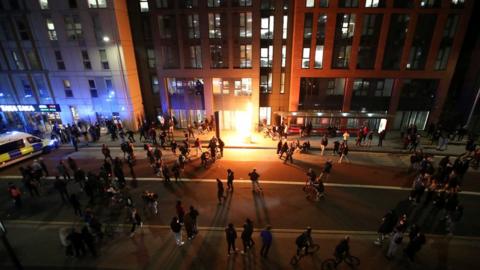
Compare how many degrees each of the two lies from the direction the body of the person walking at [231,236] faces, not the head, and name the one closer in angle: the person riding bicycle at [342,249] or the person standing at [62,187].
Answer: the person standing

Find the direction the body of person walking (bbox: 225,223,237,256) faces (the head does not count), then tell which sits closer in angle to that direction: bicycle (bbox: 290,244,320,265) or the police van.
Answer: the police van

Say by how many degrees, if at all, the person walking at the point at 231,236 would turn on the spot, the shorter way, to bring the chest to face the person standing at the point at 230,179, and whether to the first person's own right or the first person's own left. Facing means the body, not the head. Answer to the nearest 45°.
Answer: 0° — they already face them

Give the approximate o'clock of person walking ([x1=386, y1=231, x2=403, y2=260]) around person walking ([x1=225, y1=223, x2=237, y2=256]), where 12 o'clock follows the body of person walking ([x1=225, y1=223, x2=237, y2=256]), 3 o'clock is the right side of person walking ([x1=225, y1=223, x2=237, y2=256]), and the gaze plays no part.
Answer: person walking ([x1=386, y1=231, x2=403, y2=260]) is roughly at 3 o'clock from person walking ([x1=225, y1=223, x2=237, y2=256]).

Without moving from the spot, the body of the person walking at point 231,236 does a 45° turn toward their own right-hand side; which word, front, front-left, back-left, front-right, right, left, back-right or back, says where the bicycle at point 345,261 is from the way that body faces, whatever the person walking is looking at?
front-right

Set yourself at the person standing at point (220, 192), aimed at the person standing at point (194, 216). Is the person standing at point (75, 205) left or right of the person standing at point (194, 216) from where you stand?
right

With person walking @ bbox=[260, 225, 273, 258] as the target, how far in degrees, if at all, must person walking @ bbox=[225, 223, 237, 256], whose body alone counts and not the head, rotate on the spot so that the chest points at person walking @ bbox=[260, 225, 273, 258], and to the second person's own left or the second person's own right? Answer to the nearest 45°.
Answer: approximately 90° to the second person's own right

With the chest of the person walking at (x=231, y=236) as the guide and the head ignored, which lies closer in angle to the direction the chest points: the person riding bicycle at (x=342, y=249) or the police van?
the police van

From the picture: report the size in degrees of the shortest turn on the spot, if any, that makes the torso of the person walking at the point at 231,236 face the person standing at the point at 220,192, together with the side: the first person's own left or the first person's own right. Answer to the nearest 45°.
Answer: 0° — they already face them

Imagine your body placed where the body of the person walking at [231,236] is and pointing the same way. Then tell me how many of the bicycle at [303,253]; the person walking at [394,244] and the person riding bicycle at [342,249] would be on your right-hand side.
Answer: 3

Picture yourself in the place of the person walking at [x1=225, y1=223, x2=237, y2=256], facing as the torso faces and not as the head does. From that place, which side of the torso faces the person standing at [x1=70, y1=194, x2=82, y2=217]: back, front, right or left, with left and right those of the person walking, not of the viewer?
left

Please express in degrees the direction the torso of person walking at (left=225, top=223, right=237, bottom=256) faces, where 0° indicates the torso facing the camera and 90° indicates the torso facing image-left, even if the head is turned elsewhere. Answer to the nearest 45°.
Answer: approximately 180°

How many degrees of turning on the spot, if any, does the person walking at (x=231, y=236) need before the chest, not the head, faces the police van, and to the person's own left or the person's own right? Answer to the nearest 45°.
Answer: approximately 45° to the person's own left
